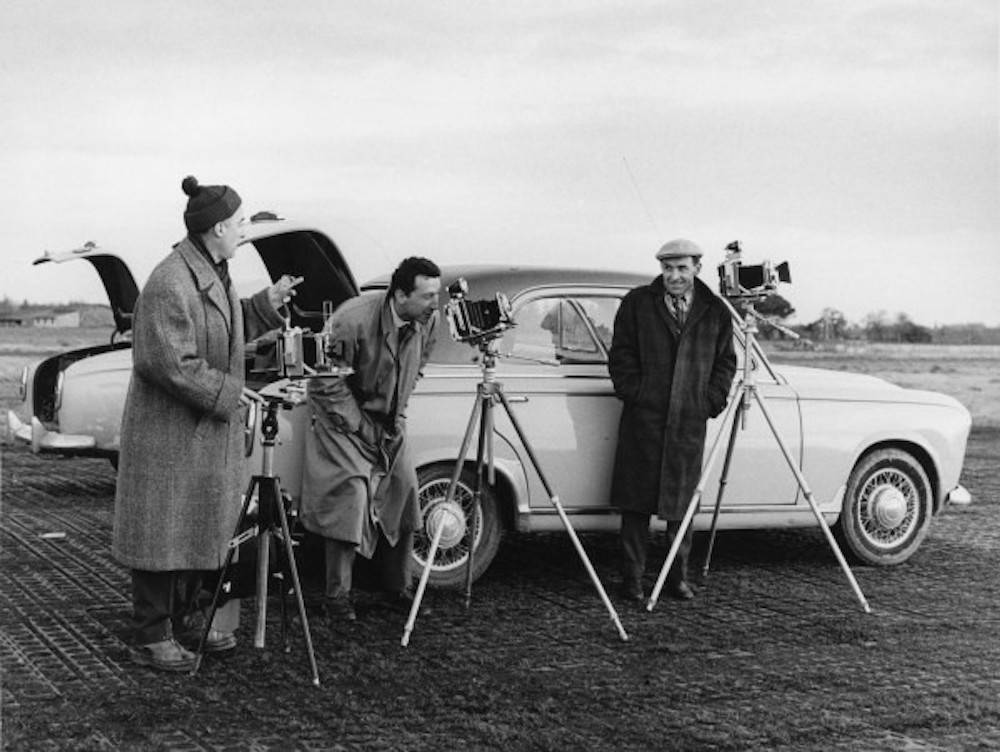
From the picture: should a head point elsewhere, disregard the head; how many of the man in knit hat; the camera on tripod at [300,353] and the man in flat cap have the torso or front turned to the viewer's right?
2

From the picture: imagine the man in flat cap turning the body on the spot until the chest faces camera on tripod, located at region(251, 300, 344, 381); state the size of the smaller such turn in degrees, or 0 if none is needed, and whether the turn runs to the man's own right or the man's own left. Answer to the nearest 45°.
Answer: approximately 45° to the man's own right

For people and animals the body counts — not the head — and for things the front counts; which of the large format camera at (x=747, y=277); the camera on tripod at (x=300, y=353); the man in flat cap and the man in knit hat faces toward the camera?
the man in flat cap

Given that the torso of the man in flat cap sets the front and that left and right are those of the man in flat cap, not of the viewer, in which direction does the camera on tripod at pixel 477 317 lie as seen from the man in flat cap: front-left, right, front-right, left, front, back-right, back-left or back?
front-right

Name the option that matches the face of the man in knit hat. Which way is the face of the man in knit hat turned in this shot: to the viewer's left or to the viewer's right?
to the viewer's right

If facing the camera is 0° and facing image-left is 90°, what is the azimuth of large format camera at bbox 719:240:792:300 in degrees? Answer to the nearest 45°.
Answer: approximately 270°

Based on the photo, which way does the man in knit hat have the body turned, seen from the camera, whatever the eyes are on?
to the viewer's right

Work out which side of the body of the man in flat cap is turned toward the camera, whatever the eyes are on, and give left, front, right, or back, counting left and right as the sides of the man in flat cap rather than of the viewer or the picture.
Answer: front

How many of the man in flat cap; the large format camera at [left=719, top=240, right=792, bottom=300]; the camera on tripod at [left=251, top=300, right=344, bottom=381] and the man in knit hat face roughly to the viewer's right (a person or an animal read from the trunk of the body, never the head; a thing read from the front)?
3

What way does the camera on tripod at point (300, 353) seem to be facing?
to the viewer's right

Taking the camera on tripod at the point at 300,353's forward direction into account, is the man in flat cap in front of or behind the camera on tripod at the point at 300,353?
in front
